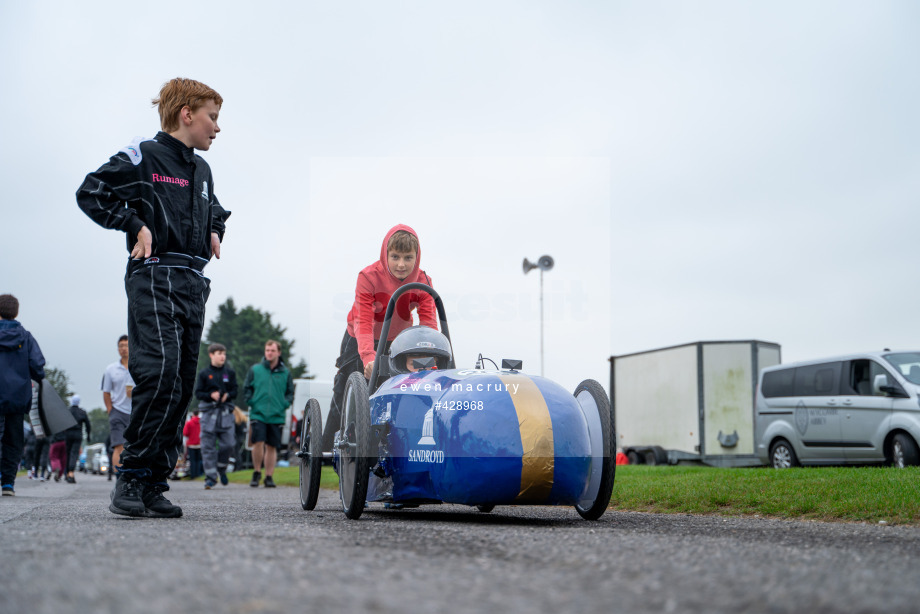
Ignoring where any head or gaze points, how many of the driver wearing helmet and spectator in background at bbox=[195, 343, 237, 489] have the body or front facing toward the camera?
2

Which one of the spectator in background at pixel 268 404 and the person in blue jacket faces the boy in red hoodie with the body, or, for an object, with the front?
the spectator in background

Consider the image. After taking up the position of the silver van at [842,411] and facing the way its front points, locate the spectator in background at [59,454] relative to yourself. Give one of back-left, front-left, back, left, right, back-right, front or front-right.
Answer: back-right

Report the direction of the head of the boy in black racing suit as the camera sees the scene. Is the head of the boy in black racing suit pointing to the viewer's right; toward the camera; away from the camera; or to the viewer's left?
to the viewer's right

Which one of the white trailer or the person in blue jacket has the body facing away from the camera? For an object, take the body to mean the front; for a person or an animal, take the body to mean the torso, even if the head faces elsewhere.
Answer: the person in blue jacket

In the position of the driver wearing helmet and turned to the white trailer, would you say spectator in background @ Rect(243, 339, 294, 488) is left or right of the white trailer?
left

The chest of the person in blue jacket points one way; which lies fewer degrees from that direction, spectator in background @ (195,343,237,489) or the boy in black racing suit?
the spectator in background

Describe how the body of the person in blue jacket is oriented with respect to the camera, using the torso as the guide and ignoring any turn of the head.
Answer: away from the camera

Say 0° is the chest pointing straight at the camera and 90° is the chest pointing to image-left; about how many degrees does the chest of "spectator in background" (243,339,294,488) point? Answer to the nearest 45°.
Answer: approximately 0°
